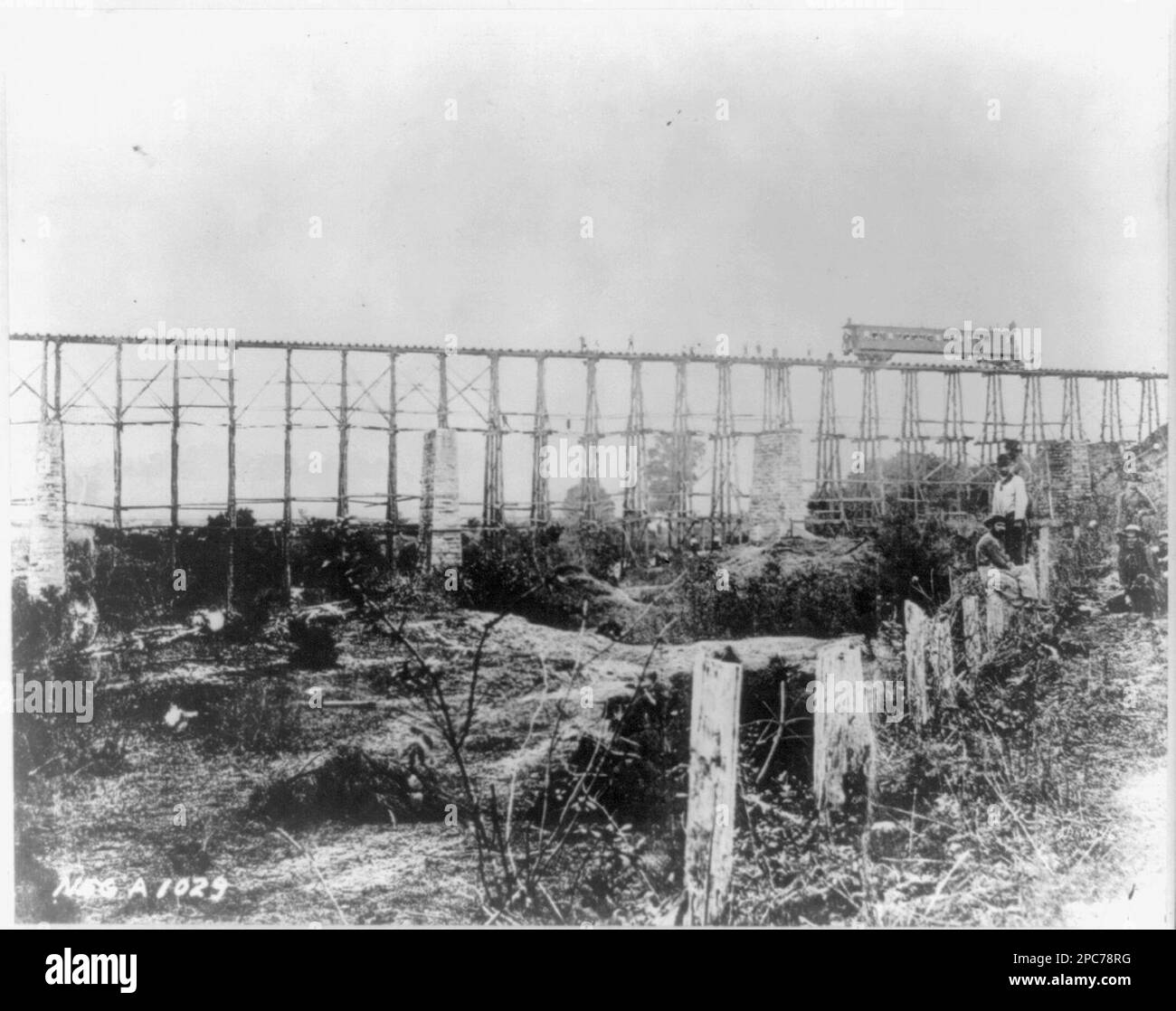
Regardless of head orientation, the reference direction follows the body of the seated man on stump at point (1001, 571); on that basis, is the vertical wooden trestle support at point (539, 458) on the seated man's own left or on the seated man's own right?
on the seated man's own right

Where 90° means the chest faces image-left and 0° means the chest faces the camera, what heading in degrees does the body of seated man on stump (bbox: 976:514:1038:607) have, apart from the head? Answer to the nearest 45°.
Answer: approximately 315°

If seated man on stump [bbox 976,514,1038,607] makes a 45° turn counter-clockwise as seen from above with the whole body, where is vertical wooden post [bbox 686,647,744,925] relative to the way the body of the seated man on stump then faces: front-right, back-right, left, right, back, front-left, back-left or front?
back-right
